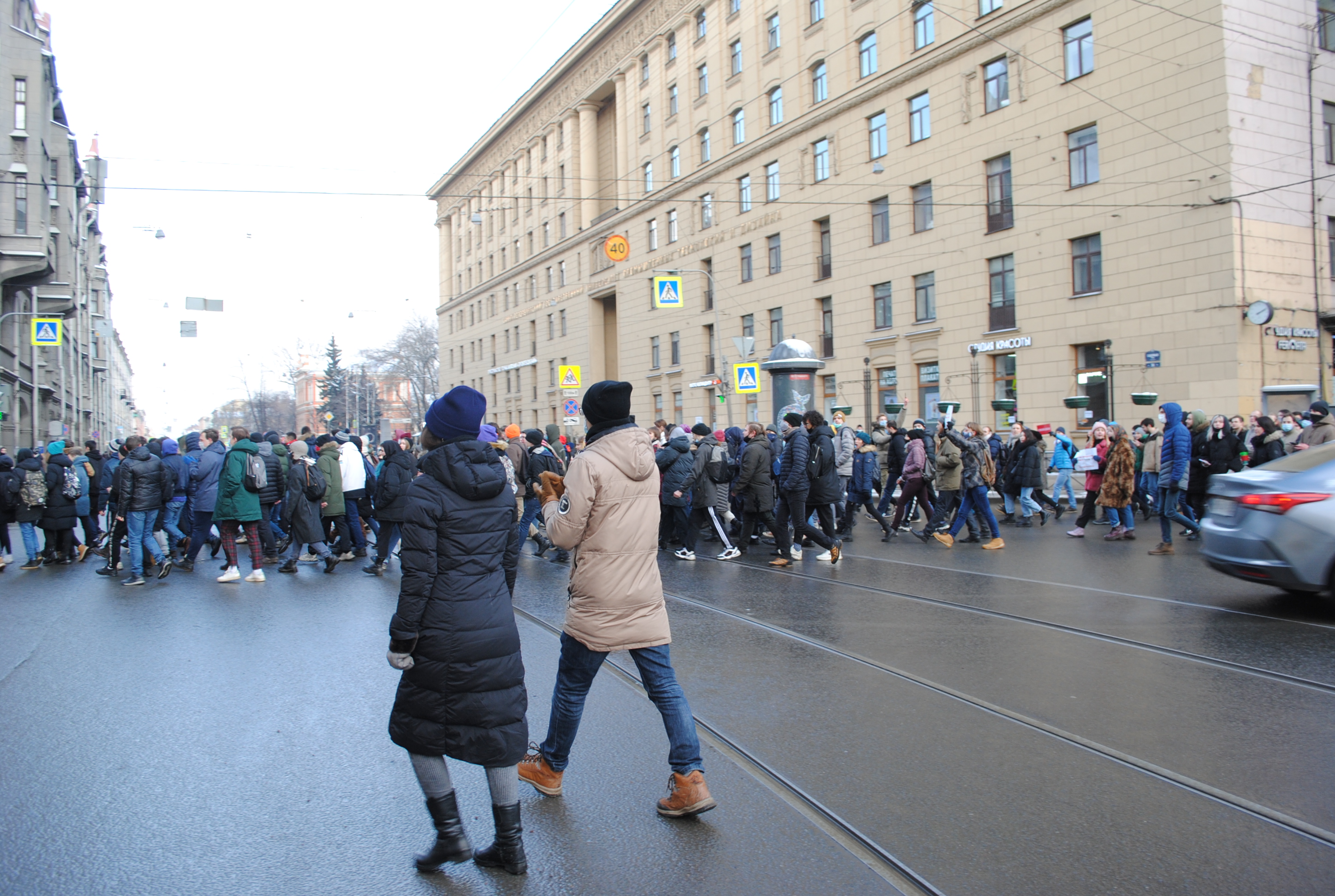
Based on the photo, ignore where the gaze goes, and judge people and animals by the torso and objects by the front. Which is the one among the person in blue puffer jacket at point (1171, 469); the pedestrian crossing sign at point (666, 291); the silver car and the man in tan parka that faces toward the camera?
the pedestrian crossing sign

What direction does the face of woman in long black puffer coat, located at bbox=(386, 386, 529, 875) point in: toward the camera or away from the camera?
away from the camera

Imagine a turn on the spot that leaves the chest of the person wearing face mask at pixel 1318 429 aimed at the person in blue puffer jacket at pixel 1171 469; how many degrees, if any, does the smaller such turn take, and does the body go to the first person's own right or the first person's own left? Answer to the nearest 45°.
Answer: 0° — they already face them

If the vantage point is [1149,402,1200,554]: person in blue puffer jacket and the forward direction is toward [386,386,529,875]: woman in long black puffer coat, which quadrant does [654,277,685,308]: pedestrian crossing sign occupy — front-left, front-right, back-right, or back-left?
back-right

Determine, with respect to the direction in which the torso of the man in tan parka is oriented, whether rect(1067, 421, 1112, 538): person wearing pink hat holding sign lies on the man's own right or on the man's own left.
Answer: on the man's own right

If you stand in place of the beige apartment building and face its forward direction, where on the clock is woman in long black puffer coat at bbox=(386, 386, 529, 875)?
The woman in long black puffer coat is roughly at 11 o'clock from the beige apartment building.

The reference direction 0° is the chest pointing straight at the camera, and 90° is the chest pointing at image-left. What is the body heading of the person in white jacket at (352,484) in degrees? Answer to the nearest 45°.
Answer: approximately 135°

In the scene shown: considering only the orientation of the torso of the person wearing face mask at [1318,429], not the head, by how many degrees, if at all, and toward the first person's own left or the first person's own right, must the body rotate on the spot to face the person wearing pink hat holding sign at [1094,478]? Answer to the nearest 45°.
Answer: approximately 45° to the first person's own right

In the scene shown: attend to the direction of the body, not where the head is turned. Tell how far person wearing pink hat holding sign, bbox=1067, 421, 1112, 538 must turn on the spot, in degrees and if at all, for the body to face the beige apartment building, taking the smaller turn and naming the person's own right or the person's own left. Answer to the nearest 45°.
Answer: approximately 135° to the person's own right

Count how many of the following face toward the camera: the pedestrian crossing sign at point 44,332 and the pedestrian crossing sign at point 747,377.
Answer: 2

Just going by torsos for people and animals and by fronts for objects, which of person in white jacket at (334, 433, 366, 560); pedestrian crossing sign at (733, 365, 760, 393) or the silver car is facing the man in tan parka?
the pedestrian crossing sign

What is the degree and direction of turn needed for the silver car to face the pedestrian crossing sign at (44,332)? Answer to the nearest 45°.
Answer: approximately 135° to its left

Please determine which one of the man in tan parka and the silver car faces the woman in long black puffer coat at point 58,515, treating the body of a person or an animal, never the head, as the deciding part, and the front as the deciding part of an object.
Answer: the man in tan parka

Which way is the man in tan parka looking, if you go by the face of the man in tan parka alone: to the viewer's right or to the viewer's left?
to the viewer's left
